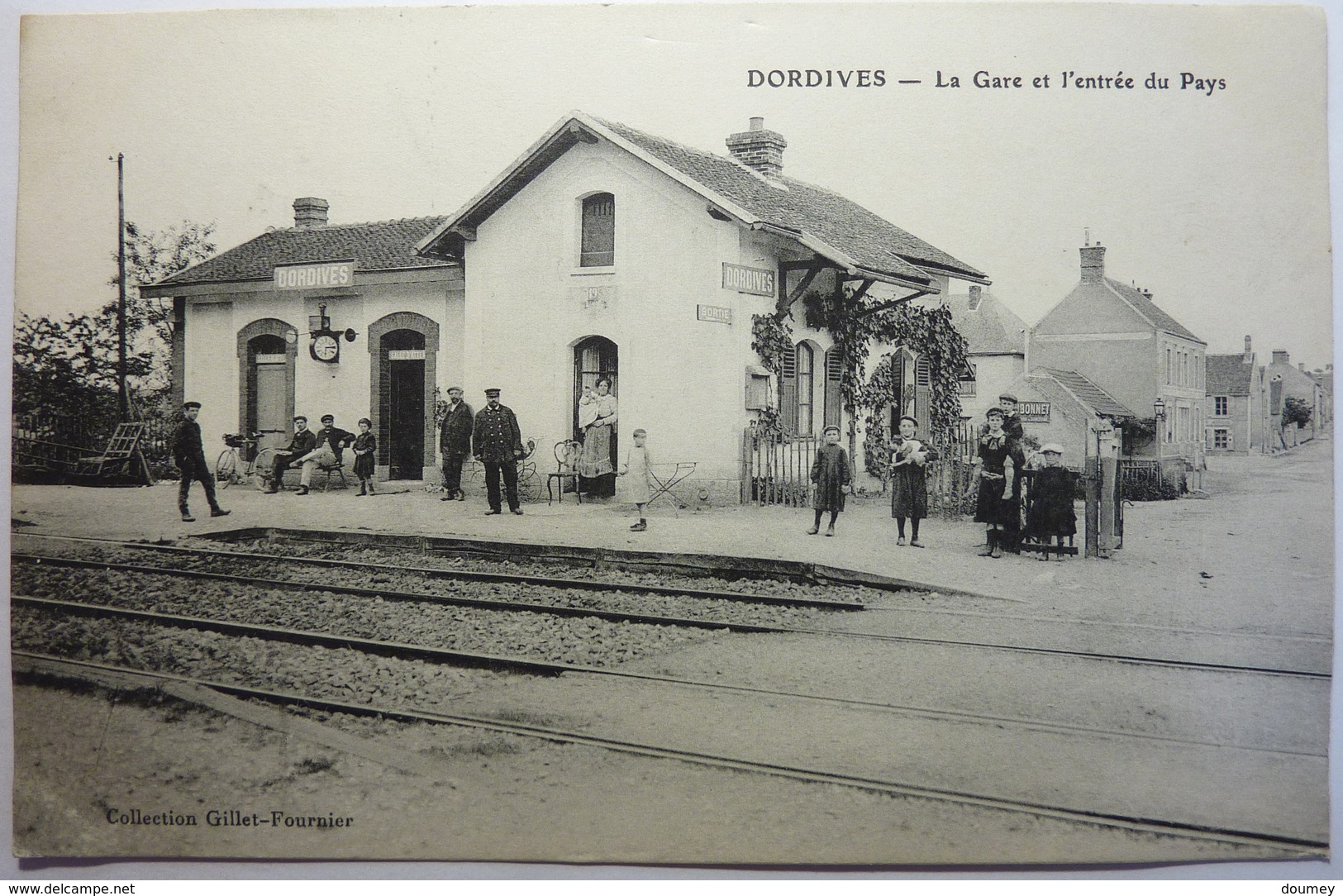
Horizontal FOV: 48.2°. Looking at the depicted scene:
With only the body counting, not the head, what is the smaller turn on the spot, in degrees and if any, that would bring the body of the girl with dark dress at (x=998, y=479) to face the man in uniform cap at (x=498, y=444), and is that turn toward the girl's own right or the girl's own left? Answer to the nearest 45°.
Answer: approximately 90° to the girl's own right

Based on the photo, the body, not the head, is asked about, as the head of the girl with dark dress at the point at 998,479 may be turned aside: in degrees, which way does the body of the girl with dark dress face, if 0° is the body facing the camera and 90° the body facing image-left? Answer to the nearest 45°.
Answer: approximately 0°

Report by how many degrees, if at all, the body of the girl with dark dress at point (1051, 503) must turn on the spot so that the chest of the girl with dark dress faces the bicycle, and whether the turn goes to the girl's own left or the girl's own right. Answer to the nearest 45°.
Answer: approximately 90° to the girl's own right
